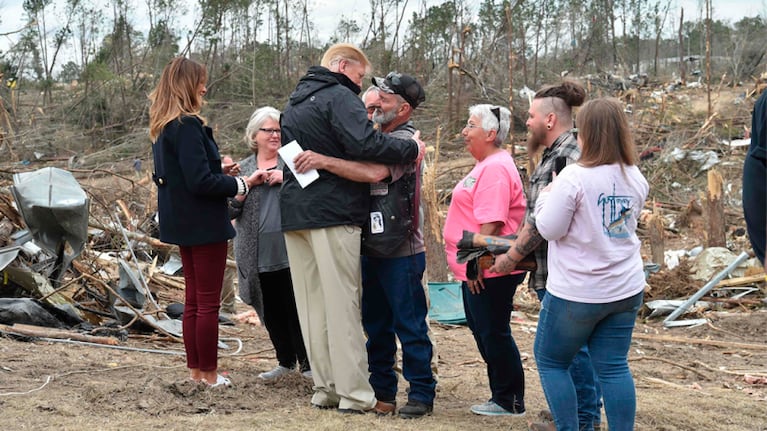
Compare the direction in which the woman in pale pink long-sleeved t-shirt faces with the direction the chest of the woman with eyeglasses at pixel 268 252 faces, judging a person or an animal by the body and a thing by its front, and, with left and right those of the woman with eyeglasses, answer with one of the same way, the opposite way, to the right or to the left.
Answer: the opposite way

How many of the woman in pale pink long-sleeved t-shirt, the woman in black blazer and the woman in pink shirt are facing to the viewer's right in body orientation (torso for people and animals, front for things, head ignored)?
1

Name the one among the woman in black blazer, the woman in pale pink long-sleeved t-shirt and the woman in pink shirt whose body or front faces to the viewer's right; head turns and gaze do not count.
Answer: the woman in black blazer

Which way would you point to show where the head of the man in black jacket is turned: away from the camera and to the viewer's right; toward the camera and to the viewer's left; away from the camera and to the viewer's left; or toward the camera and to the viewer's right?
away from the camera and to the viewer's right

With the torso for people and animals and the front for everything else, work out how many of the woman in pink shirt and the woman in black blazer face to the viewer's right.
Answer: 1

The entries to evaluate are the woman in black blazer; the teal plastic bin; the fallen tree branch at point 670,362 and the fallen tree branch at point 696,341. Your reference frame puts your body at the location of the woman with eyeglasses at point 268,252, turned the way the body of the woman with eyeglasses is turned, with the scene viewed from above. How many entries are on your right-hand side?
1

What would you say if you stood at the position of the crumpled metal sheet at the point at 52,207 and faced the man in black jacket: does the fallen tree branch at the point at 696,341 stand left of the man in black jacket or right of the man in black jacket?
left

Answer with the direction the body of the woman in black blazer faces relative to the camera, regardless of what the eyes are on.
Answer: to the viewer's right

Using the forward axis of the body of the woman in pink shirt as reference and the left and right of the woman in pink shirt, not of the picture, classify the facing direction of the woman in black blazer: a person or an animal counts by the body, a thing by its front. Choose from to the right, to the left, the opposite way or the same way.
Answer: the opposite way

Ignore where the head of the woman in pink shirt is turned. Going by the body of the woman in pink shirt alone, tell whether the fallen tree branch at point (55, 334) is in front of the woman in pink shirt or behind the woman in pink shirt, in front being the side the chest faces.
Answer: in front

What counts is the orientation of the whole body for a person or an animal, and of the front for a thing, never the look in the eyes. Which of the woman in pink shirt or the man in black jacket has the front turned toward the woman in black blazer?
the woman in pink shirt

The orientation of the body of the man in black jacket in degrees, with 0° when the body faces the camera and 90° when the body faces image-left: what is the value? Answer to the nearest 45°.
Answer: approximately 225°

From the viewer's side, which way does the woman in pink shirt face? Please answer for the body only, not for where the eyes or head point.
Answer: to the viewer's left

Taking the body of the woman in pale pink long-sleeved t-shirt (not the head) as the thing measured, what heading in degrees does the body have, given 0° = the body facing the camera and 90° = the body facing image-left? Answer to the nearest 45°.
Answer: approximately 135°

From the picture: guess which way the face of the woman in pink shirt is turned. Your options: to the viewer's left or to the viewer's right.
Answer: to the viewer's left

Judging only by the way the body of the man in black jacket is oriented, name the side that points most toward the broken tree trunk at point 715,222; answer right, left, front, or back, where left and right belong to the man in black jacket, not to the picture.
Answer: front

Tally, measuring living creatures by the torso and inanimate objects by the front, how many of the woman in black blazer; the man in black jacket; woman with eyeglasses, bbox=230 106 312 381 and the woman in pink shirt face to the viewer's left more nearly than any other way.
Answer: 1
